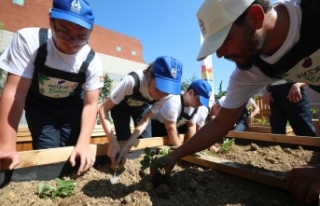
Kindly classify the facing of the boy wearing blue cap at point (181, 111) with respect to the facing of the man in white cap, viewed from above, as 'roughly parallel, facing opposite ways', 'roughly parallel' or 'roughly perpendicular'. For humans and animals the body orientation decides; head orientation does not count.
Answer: roughly perpendicular

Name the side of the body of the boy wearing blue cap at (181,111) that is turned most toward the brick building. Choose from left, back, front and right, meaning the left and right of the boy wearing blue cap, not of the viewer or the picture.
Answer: back

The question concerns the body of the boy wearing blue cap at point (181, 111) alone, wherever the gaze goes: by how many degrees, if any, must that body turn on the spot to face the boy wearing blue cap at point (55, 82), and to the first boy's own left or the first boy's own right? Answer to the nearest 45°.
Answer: approximately 90° to the first boy's own right

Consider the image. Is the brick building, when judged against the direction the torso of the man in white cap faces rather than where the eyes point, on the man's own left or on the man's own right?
on the man's own right

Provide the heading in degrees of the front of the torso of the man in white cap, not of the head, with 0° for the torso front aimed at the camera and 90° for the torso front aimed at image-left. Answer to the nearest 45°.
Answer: approximately 45°

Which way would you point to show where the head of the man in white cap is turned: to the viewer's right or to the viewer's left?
to the viewer's left

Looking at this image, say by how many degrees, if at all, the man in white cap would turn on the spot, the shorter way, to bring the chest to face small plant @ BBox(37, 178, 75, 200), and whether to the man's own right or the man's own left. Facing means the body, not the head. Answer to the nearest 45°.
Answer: approximately 45° to the man's own right
